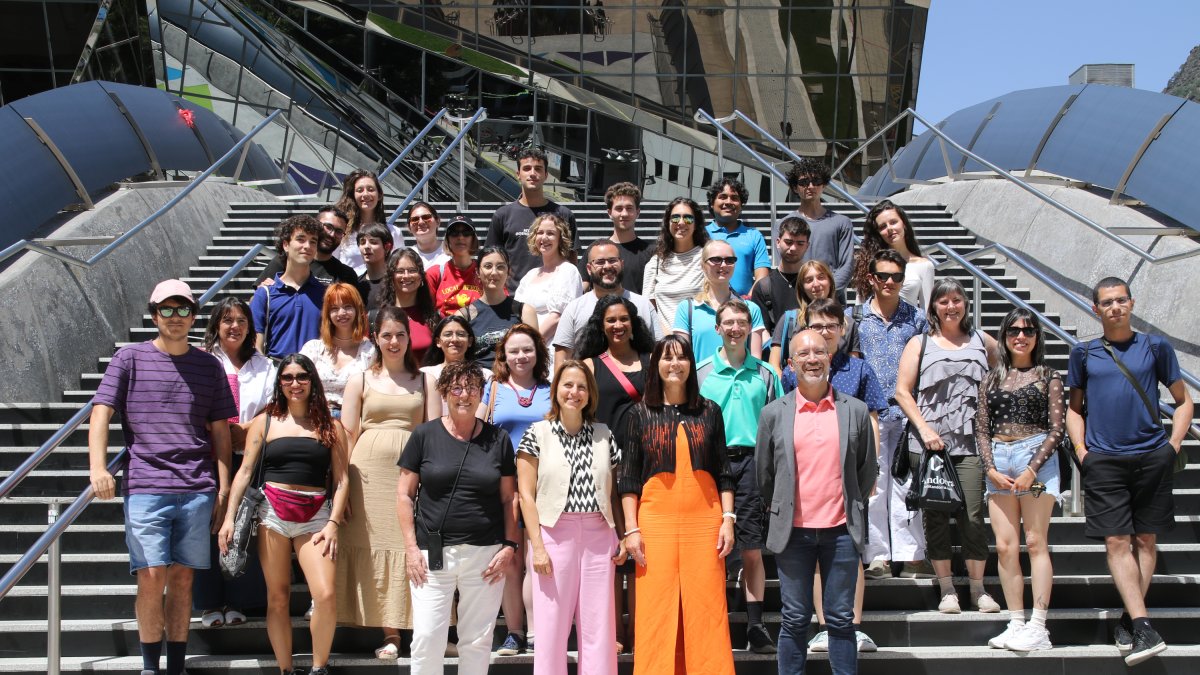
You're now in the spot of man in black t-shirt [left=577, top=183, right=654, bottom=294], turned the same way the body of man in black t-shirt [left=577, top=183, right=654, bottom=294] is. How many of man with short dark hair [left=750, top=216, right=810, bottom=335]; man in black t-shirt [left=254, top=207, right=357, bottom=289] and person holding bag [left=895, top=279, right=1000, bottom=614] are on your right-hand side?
1

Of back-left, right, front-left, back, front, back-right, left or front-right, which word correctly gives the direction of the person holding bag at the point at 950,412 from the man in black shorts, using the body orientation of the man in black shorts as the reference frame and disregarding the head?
right

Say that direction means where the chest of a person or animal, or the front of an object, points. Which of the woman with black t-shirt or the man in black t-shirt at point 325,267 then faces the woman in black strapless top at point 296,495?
the man in black t-shirt

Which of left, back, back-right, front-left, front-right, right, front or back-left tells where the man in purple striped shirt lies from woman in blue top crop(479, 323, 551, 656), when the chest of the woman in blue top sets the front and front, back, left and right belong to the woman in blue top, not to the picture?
right

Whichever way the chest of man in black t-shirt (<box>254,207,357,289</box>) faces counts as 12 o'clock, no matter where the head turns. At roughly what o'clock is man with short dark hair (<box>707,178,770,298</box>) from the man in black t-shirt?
The man with short dark hair is roughly at 9 o'clock from the man in black t-shirt.

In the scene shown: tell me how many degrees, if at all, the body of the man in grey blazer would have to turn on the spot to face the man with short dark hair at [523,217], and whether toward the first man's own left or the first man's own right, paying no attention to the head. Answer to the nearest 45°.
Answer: approximately 135° to the first man's own right

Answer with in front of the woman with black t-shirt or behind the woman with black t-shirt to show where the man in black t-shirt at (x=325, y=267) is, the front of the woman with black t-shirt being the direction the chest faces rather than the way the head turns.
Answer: behind
